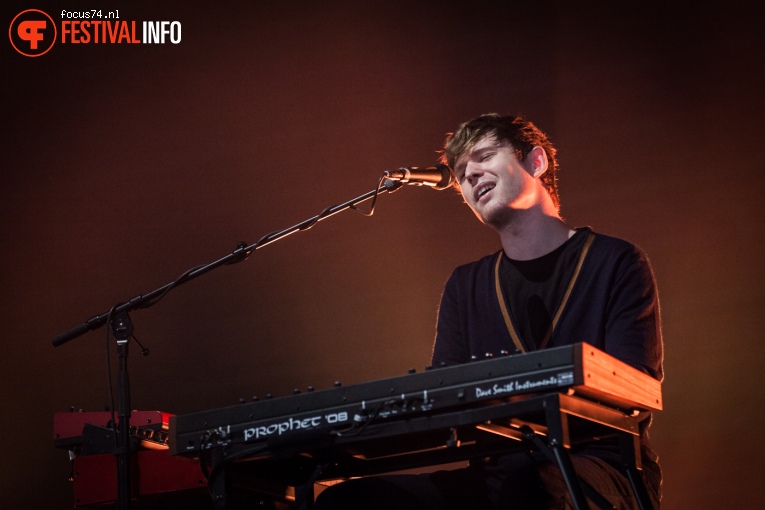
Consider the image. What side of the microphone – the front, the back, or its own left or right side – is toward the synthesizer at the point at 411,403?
right

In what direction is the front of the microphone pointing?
to the viewer's right

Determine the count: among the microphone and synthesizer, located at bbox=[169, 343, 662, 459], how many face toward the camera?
0

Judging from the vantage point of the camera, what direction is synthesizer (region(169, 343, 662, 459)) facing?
facing away from the viewer and to the right of the viewer

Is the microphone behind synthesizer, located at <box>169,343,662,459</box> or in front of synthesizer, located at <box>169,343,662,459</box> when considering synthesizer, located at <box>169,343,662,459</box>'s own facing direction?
in front

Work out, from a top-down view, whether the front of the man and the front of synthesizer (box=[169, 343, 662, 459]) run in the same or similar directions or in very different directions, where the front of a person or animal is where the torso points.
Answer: very different directions

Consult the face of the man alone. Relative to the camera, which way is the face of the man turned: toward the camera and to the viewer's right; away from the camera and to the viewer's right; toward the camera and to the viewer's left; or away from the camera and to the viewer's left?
toward the camera and to the viewer's left
